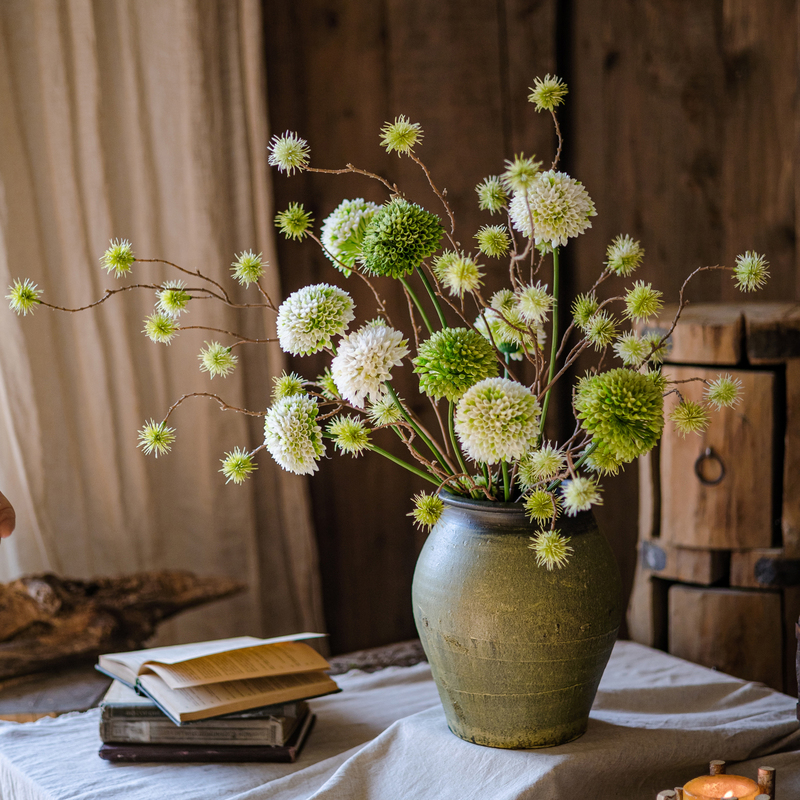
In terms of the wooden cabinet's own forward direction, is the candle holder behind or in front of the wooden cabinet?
in front

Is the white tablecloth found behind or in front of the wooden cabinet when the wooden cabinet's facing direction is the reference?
in front

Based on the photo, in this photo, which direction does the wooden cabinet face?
toward the camera

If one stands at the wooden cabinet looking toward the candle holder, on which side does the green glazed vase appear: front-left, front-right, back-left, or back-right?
front-right

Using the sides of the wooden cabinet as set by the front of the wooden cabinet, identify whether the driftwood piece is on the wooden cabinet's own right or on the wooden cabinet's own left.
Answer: on the wooden cabinet's own right

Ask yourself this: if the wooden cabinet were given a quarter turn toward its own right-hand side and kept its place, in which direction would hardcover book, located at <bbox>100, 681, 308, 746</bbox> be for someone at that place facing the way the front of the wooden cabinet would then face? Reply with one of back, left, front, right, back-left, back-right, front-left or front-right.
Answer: front-left

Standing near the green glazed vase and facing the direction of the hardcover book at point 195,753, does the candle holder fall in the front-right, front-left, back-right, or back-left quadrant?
back-left

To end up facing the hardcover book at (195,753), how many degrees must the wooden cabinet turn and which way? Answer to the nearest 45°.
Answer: approximately 45° to its right
